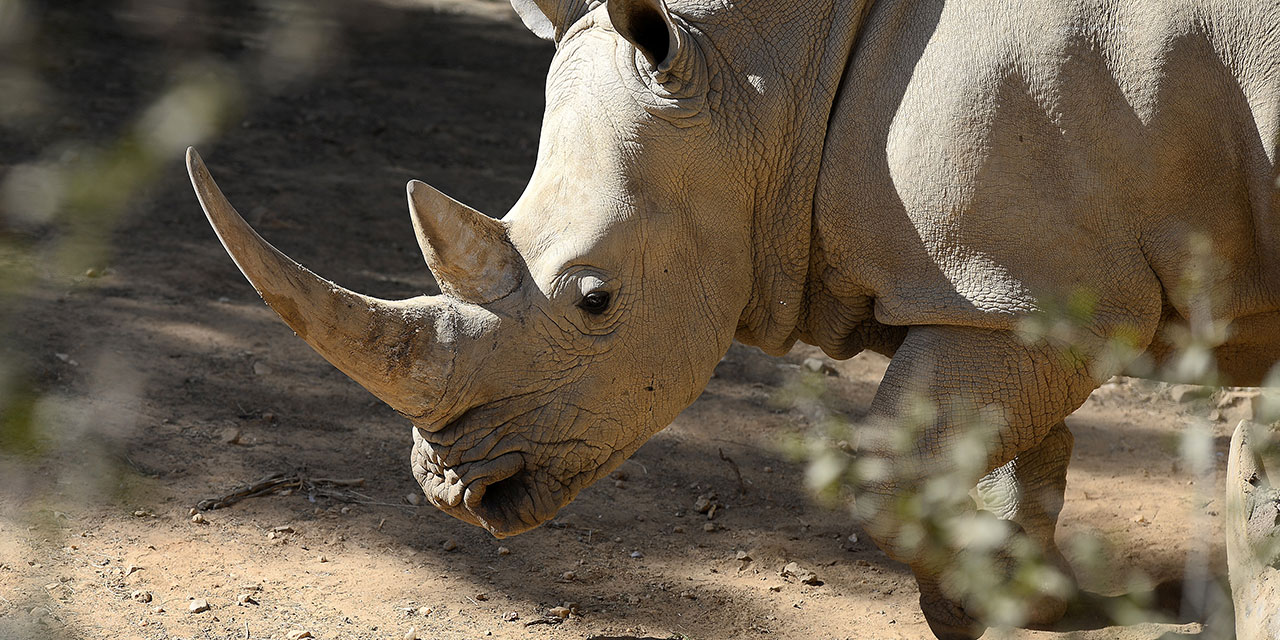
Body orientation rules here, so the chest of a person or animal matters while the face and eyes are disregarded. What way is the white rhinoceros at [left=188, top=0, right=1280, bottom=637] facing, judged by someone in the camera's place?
facing to the left of the viewer

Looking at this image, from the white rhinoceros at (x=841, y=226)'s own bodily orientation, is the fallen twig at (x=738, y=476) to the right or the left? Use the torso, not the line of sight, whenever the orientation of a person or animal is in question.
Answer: on its right

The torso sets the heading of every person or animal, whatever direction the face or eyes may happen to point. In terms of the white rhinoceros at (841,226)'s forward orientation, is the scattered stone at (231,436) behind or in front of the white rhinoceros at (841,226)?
in front

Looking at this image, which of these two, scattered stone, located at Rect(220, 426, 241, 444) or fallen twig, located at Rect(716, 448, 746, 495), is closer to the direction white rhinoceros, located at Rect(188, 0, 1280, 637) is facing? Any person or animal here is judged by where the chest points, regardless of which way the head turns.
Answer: the scattered stone

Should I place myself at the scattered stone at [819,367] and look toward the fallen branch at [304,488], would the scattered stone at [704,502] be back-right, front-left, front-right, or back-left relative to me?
front-left

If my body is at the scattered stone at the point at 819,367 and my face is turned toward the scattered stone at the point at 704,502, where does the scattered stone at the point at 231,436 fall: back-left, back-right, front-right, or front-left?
front-right

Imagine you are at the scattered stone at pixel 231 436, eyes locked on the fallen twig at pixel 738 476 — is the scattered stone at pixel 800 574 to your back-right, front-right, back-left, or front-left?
front-right

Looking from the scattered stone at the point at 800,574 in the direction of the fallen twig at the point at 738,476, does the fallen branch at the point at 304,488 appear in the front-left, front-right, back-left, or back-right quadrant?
front-left
